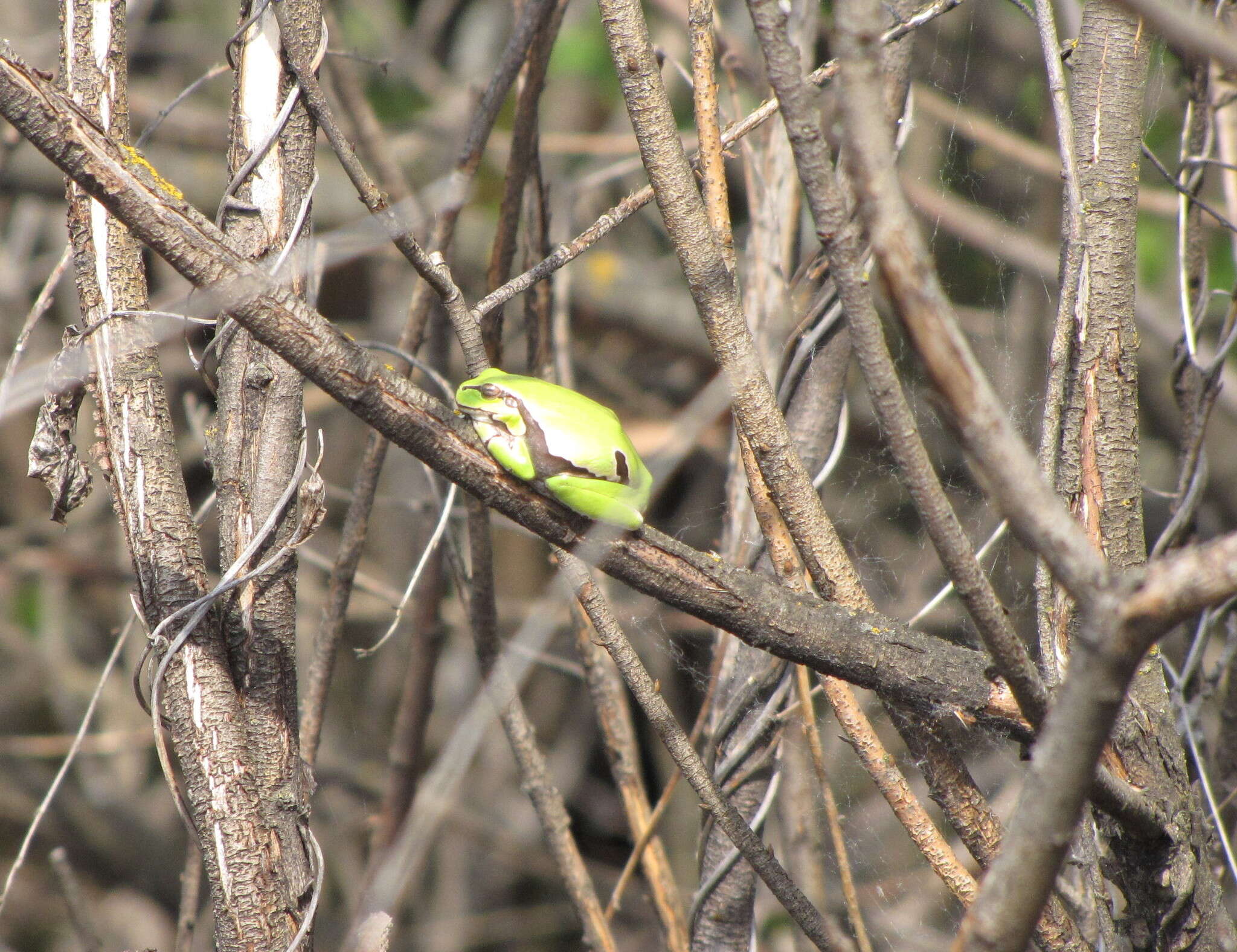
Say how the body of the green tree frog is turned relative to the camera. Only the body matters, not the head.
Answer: to the viewer's left
